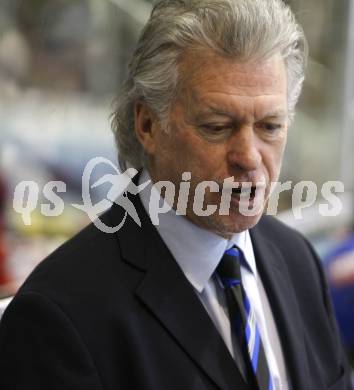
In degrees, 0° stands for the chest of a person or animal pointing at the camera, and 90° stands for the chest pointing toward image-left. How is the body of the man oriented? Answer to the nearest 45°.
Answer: approximately 315°

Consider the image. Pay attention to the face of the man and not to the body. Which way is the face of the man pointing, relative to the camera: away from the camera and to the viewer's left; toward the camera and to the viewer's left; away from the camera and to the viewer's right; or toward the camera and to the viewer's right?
toward the camera and to the viewer's right
